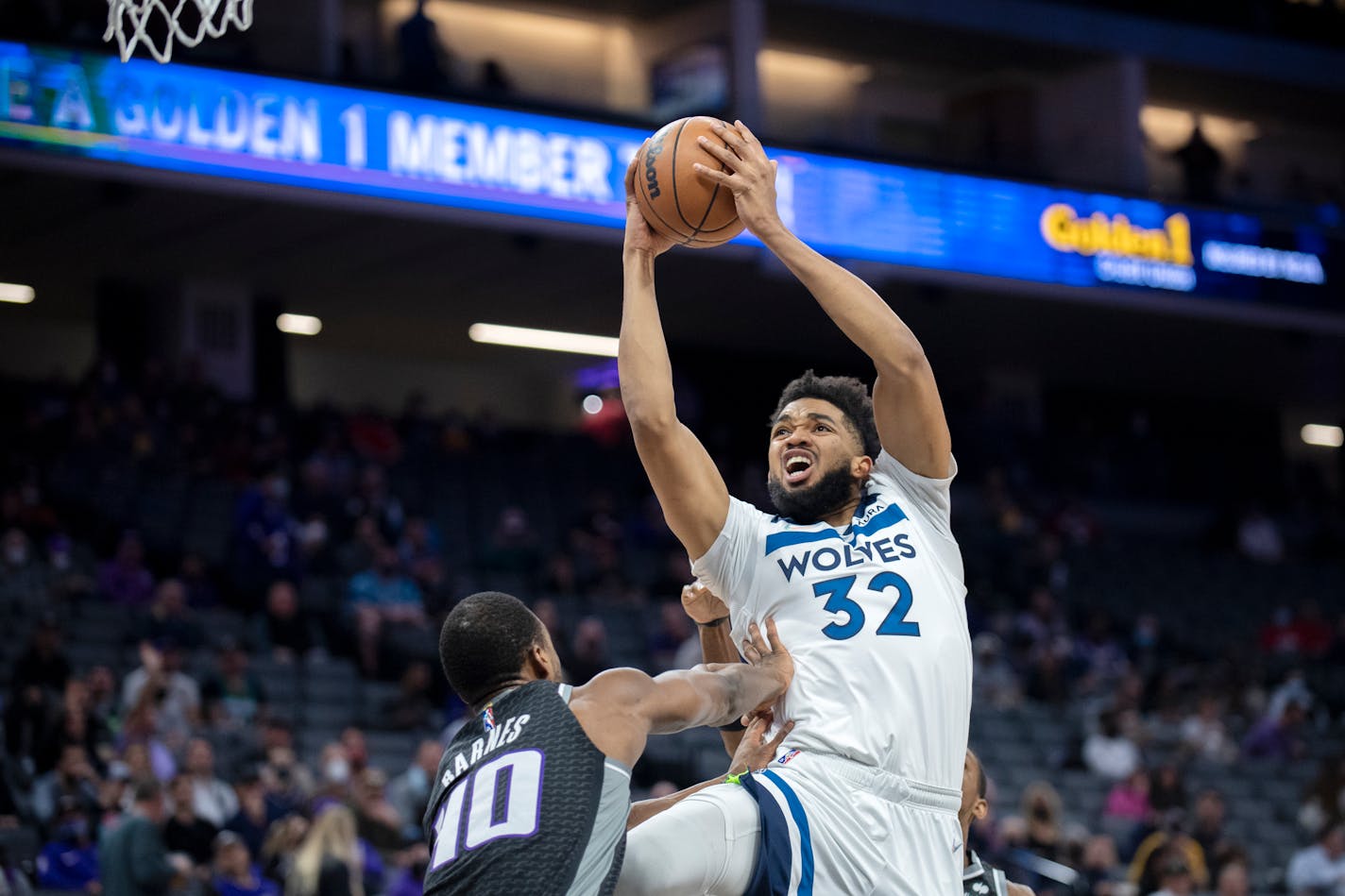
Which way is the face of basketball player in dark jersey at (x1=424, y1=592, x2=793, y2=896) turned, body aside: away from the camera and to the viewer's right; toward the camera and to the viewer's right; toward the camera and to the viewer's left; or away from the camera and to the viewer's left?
away from the camera and to the viewer's right

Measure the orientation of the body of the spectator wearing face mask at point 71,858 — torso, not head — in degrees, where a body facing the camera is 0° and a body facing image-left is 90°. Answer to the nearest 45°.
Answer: approximately 0°

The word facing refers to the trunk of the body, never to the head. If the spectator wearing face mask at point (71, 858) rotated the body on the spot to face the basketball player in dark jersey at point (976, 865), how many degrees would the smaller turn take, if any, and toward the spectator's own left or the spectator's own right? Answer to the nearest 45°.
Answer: approximately 45° to the spectator's own left

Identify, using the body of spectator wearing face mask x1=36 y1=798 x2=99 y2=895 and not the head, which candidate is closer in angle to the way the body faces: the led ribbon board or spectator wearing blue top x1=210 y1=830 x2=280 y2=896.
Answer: the spectator wearing blue top

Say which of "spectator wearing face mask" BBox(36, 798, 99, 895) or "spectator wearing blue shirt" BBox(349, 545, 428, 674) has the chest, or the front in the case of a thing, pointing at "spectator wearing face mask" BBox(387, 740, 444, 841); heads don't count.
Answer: "spectator wearing blue shirt" BBox(349, 545, 428, 674)

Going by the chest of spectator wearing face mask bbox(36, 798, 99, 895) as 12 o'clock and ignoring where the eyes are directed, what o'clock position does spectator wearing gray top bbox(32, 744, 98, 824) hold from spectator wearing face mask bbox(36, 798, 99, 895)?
spectator wearing gray top bbox(32, 744, 98, 824) is roughly at 6 o'clock from spectator wearing face mask bbox(36, 798, 99, 895).

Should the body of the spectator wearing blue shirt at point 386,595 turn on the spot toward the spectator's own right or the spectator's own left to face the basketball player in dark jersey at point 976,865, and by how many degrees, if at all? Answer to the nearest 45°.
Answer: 0° — they already face them
